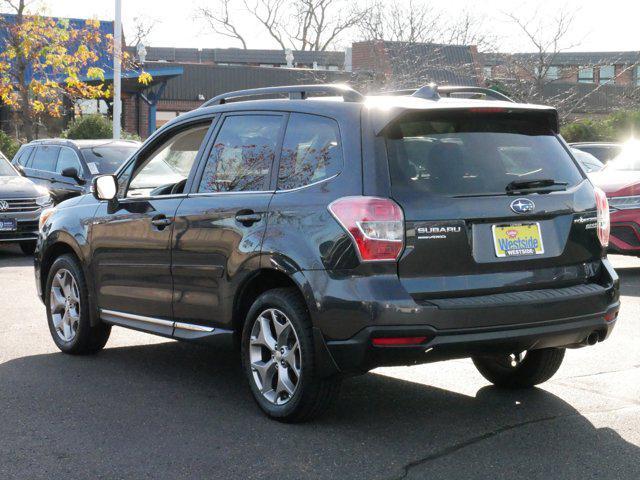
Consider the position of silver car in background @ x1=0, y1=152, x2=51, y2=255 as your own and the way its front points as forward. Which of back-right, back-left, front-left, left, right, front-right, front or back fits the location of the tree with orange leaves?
back-left

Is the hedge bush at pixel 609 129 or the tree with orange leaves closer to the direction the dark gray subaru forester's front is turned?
the tree with orange leaves

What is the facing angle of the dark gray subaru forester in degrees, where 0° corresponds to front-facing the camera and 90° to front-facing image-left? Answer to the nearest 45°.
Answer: approximately 135°

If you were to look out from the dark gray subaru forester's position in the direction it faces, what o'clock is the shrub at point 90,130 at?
The shrub is roughly at 1 o'clock from the dark gray subaru forester.

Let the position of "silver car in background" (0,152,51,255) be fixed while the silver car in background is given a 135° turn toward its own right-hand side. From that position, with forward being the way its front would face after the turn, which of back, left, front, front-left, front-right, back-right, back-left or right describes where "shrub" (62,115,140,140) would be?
right

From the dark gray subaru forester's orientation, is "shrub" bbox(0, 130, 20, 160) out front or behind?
out front

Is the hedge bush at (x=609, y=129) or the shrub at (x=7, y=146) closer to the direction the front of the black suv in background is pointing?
the hedge bush

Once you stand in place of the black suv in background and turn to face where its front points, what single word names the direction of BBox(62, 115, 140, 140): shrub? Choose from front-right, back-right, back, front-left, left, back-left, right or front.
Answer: back-left

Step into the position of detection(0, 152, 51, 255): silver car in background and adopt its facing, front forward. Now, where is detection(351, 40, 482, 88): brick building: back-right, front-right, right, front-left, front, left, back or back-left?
left

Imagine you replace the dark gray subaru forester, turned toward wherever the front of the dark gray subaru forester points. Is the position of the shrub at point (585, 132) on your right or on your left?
on your right

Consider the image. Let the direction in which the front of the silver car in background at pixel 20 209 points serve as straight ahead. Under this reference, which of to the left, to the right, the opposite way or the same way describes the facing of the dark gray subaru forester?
the opposite way

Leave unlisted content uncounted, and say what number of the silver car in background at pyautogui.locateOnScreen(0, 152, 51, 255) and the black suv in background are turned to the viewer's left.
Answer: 0
